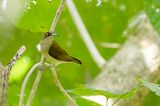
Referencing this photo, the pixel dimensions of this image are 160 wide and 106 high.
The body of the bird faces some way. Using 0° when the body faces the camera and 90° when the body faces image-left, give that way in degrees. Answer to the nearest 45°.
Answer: approximately 90°
